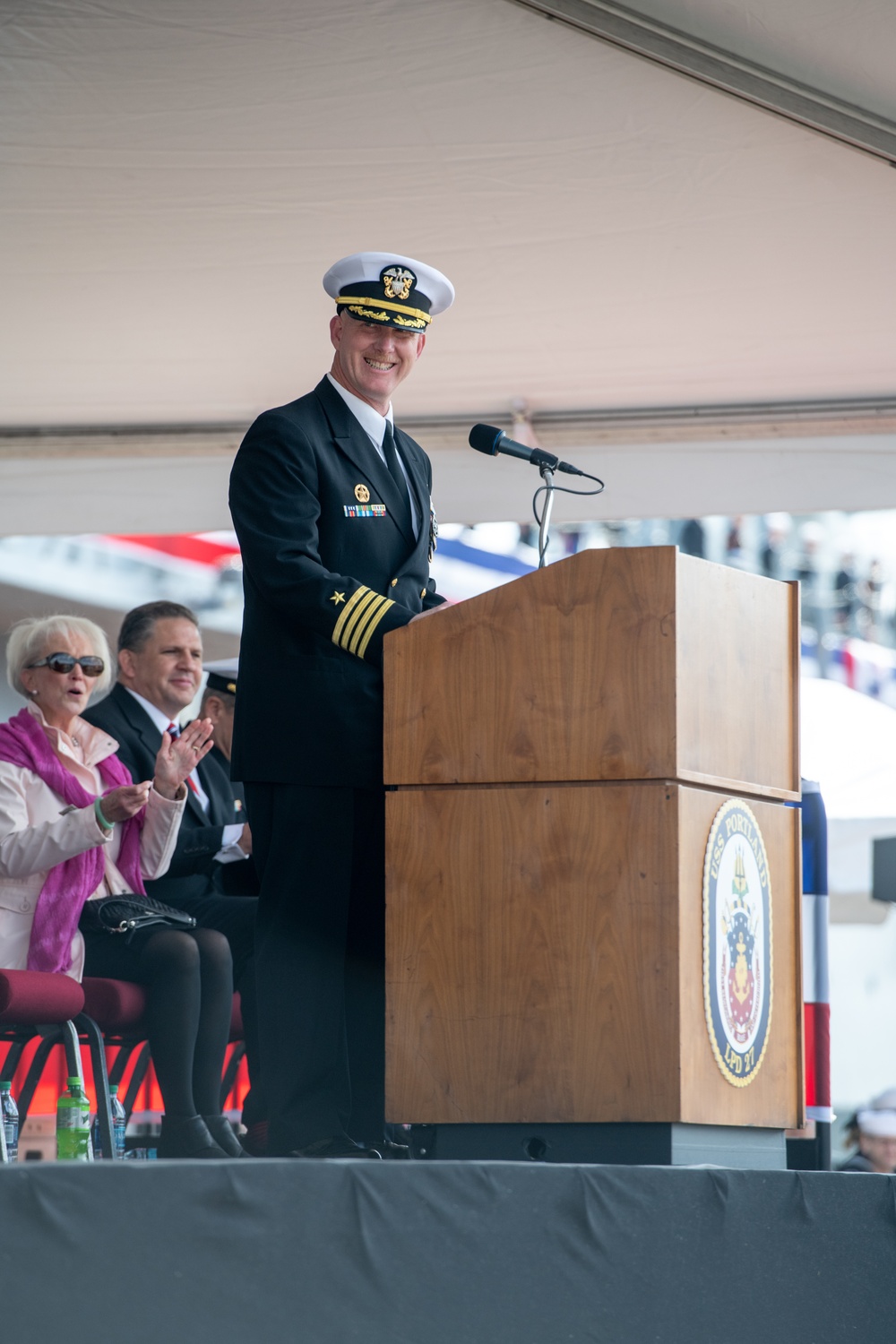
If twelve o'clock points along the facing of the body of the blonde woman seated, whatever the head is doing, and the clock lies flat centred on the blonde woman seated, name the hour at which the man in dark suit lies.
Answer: The man in dark suit is roughly at 8 o'clock from the blonde woman seated.

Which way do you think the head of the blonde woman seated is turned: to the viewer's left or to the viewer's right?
to the viewer's right

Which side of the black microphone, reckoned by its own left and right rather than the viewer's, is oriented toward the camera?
left

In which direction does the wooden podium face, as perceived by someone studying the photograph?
facing to the right of the viewer

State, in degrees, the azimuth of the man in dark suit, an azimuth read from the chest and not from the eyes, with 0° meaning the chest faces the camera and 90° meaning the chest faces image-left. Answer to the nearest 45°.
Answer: approximately 315°
